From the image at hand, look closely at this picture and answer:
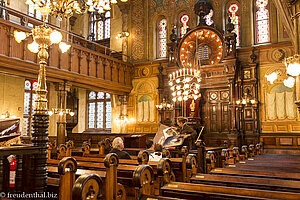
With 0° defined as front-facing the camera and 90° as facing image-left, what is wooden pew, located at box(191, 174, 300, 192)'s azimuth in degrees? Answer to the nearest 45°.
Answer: approximately 180°

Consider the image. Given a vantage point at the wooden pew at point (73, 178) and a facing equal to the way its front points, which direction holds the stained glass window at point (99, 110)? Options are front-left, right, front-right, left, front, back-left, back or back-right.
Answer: front-left

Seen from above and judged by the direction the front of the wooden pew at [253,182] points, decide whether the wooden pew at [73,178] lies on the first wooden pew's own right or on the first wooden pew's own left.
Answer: on the first wooden pew's own left

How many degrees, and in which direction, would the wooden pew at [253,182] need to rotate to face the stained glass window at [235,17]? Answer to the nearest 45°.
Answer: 0° — it already faces it

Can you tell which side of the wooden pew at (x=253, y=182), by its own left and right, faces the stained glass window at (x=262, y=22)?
front

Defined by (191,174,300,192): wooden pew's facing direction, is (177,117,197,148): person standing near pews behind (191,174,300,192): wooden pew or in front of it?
in front

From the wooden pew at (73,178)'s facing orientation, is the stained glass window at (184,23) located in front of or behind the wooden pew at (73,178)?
in front

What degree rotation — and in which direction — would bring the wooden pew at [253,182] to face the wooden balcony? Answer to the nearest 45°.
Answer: approximately 45° to its left

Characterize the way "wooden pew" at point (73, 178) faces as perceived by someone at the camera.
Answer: facing away from the viewer and to the right of the viewer

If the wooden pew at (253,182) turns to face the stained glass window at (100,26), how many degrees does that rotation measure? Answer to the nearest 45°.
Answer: approximately 45° to its left

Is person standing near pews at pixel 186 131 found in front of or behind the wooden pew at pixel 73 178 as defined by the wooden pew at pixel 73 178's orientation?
in front

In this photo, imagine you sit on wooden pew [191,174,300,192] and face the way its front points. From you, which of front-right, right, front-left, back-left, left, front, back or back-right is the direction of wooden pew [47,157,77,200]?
back-left

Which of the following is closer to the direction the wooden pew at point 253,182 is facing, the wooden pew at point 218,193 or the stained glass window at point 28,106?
the stained glass window
